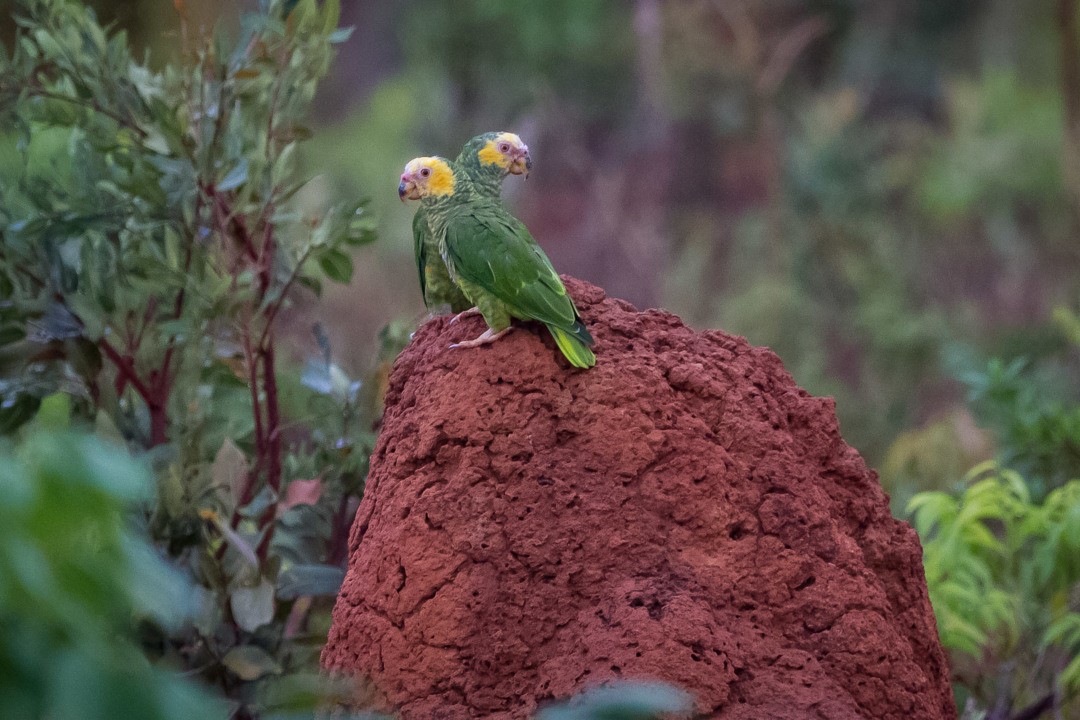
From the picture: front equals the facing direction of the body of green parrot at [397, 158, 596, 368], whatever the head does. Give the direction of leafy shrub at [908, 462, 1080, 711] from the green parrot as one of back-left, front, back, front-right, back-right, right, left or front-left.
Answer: back-right

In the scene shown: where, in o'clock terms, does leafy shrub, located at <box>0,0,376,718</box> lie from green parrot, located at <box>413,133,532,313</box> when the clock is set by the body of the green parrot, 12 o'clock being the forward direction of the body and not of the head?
The leafy shrub is roughly at 8 o'clock from the green parrot.

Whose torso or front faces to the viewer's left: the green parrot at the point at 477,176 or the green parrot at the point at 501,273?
the green parrot at the point at 501,273

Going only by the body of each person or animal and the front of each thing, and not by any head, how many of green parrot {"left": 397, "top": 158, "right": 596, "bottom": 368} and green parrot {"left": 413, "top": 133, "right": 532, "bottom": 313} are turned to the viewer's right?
1

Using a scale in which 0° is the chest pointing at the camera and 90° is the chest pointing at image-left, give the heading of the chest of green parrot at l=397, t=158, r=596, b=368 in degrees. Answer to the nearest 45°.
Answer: approximately 90°

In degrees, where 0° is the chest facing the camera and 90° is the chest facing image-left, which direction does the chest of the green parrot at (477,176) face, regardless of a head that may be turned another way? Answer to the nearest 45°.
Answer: approximately 270°
